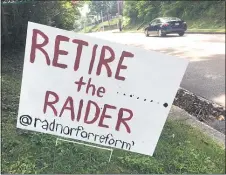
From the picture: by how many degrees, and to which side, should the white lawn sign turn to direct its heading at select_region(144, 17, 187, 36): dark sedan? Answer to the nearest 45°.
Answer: approximately 180°

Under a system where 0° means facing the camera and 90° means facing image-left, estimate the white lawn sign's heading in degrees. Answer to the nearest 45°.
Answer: approximately 0°

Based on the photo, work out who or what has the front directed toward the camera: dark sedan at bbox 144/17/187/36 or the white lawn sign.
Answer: the white lawn sign

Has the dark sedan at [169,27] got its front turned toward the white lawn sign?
no

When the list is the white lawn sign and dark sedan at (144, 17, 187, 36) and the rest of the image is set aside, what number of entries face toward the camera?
1
